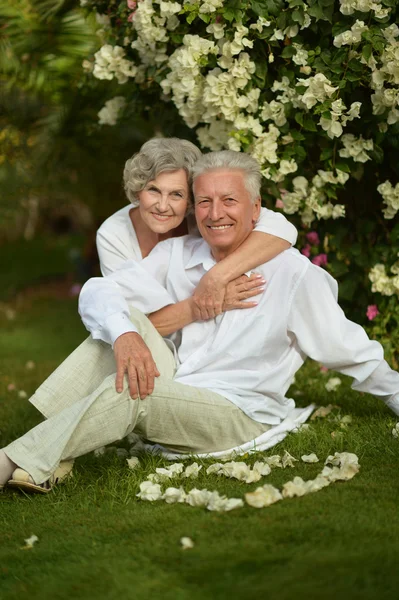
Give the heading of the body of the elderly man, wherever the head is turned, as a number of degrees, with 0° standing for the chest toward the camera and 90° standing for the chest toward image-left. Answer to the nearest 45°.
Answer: approximately 45°

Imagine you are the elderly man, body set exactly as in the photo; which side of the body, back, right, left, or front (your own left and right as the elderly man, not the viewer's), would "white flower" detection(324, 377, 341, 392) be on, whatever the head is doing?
back

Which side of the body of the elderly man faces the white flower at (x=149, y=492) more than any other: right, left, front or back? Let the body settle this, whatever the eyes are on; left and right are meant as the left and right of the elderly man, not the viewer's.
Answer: front

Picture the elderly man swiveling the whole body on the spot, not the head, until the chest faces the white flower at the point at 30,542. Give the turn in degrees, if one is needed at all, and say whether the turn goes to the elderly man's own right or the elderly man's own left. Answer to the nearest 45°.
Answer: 0° — they already face it

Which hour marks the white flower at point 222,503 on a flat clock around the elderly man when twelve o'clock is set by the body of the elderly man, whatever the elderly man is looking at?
The white flower is roughly at 11 o'clock from the elderly man.

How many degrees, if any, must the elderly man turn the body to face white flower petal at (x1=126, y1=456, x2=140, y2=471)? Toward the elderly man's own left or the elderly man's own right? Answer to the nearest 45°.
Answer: approximately 45° to the elderly man's own right

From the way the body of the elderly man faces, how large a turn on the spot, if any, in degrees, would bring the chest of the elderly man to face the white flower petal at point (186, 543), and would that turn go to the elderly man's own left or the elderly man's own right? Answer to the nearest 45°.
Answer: approximately 45° to the elderly man's own left
